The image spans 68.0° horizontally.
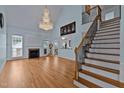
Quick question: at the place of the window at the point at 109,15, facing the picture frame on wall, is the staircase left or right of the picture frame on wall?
left

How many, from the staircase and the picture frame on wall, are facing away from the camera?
0

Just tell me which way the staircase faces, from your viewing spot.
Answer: facing the viewer and to the left of the viewer

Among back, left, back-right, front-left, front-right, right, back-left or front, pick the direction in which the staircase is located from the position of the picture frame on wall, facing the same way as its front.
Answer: front-left

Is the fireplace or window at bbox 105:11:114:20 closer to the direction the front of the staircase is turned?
the fireplace

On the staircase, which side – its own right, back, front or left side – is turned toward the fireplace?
right

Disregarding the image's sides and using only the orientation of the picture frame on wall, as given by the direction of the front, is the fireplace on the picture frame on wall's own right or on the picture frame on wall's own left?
on the picture frame on wall's own right

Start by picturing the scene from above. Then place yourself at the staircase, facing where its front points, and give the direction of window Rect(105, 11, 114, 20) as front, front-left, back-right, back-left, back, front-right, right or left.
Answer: back-right
